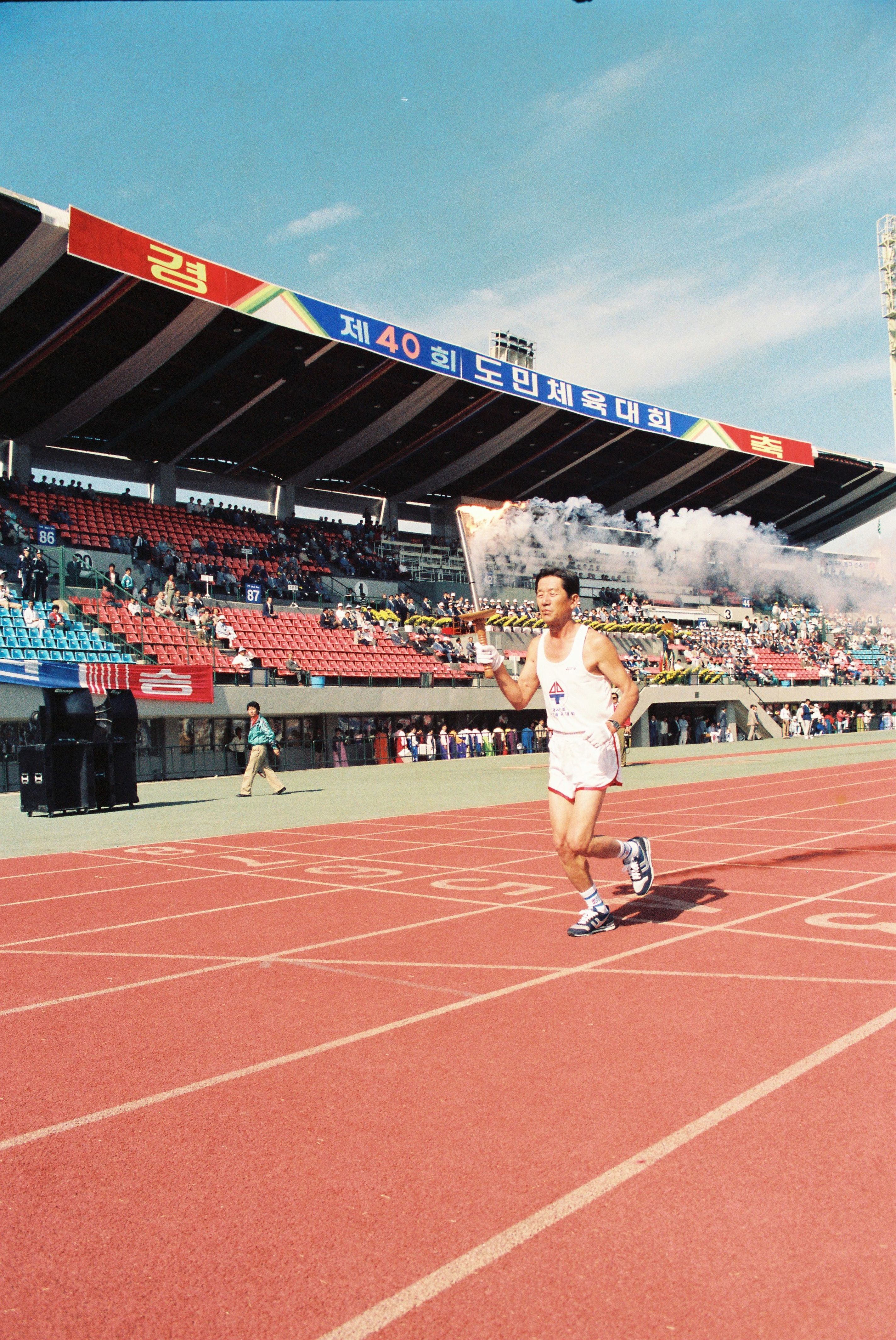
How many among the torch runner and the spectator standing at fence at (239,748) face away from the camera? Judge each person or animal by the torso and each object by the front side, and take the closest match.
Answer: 0

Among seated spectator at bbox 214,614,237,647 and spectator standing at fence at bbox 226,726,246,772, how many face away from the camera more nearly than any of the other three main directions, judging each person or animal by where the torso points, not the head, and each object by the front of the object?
0

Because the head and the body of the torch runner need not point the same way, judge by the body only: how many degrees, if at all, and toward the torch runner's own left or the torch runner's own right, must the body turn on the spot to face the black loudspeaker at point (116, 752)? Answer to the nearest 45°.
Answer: approximately 90° to the torch runner's own right

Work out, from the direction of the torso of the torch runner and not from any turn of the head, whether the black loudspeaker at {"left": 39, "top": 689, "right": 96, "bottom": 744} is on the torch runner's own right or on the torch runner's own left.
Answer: on the torch runner's own right

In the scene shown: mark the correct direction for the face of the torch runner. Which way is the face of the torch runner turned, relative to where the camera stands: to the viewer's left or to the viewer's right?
to the viewer's left

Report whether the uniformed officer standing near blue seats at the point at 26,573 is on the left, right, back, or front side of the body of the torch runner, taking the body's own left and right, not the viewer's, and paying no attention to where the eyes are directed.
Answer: right

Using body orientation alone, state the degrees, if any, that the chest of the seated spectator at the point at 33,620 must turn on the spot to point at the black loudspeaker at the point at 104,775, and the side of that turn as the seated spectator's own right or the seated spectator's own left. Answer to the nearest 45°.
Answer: approximately 45° to the seated spectator's own right

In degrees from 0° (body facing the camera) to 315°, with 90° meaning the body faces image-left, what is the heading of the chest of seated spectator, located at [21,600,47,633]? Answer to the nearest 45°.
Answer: approximately 315°

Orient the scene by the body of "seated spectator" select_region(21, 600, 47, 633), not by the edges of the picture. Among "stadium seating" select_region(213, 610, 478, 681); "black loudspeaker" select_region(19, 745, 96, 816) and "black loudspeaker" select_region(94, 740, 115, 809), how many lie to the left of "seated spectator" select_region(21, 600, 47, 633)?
1

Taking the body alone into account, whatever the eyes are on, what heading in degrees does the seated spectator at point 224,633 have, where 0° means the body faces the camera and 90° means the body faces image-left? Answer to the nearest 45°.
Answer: approximately 315°
